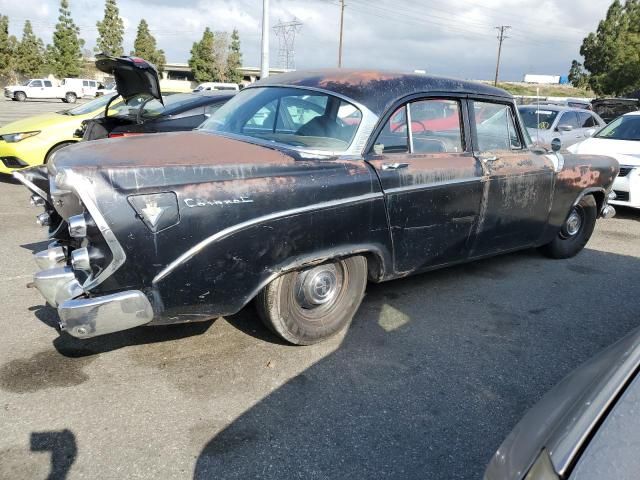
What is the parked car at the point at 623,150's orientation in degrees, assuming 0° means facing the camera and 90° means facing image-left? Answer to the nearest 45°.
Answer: approximately 45°

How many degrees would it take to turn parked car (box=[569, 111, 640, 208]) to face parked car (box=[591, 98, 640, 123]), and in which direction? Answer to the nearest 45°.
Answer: approximately 135° to its right

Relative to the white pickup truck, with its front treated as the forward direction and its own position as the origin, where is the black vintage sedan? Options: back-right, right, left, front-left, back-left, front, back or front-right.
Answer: left

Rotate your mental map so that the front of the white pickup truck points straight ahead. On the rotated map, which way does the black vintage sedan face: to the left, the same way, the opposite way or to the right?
the opposite way

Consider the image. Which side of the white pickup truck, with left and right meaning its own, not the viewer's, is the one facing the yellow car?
left

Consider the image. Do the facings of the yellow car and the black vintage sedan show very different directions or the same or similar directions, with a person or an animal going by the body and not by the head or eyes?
very different directions

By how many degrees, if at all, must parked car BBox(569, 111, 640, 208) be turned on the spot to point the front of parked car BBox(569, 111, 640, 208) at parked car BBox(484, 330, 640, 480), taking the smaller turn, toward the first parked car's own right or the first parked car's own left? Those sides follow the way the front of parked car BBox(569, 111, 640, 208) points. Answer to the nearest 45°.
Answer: approximately 45° to the first parked car's own left

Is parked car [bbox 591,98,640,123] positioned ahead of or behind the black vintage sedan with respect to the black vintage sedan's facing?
ahead

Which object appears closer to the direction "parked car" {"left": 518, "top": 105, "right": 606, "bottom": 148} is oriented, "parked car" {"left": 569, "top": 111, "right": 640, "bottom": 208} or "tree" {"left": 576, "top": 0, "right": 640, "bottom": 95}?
the parked car

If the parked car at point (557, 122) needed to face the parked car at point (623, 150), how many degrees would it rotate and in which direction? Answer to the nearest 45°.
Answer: approximately 45° to its left

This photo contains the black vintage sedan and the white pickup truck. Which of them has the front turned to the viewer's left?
the white pickup truck

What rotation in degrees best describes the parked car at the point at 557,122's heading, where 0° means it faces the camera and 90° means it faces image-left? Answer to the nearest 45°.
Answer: approximately 45°

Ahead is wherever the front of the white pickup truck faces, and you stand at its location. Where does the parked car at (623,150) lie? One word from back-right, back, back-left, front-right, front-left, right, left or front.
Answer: left

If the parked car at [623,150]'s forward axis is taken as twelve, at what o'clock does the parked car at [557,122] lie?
the parked car at [557,122] is roughly at 4 o'clock from the parked car at [623,150].

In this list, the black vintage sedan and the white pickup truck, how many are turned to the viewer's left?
1

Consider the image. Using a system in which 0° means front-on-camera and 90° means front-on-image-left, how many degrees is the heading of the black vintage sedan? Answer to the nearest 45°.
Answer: approximately 225°

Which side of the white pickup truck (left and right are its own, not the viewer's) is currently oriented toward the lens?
left
